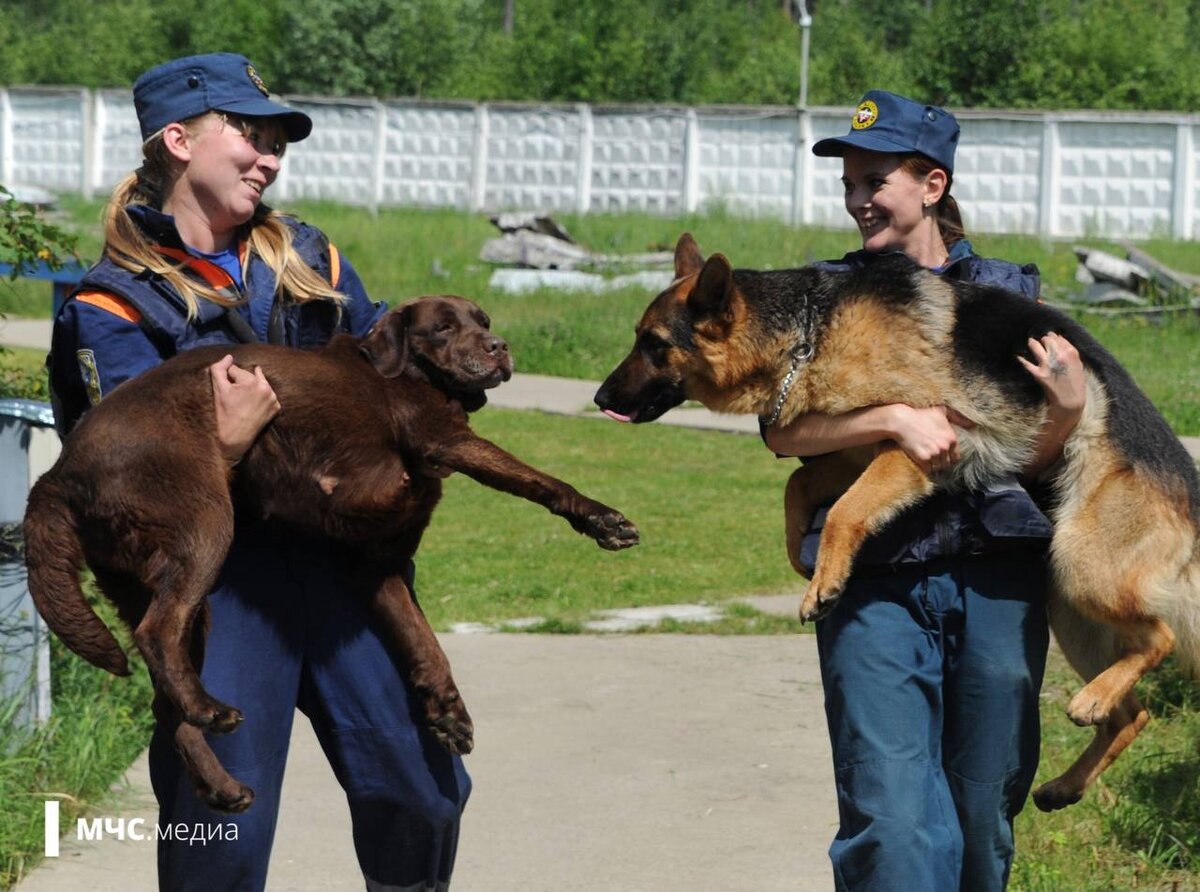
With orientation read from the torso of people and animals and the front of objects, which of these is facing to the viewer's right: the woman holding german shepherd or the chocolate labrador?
the chocolate labrador

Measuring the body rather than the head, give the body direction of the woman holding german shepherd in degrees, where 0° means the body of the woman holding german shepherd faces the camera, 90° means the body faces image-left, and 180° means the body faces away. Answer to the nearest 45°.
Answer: approximately 0°

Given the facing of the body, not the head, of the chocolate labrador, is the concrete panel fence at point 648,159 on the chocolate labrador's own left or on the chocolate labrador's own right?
on the chocolate labrador's own left

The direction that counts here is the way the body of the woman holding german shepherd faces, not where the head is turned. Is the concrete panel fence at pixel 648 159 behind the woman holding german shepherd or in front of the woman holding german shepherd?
behind

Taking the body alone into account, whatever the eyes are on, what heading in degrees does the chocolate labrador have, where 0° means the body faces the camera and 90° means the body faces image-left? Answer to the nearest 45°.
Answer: approximately 270°

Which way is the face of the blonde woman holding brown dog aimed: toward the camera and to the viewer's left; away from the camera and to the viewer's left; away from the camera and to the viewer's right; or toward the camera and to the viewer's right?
toward the camera and to the viewer's right

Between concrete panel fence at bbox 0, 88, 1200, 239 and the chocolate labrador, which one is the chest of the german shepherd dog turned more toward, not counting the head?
the chocolate labrador

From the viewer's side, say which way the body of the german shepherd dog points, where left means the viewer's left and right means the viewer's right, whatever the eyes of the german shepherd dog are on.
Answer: facing to the left of the viewer

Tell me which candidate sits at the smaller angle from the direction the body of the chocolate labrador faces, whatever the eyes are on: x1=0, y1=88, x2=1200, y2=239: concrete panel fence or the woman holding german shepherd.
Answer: the woman holding german shepherd
